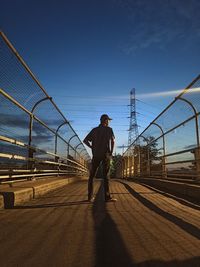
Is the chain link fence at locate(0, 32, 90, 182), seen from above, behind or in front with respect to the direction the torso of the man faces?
behind
